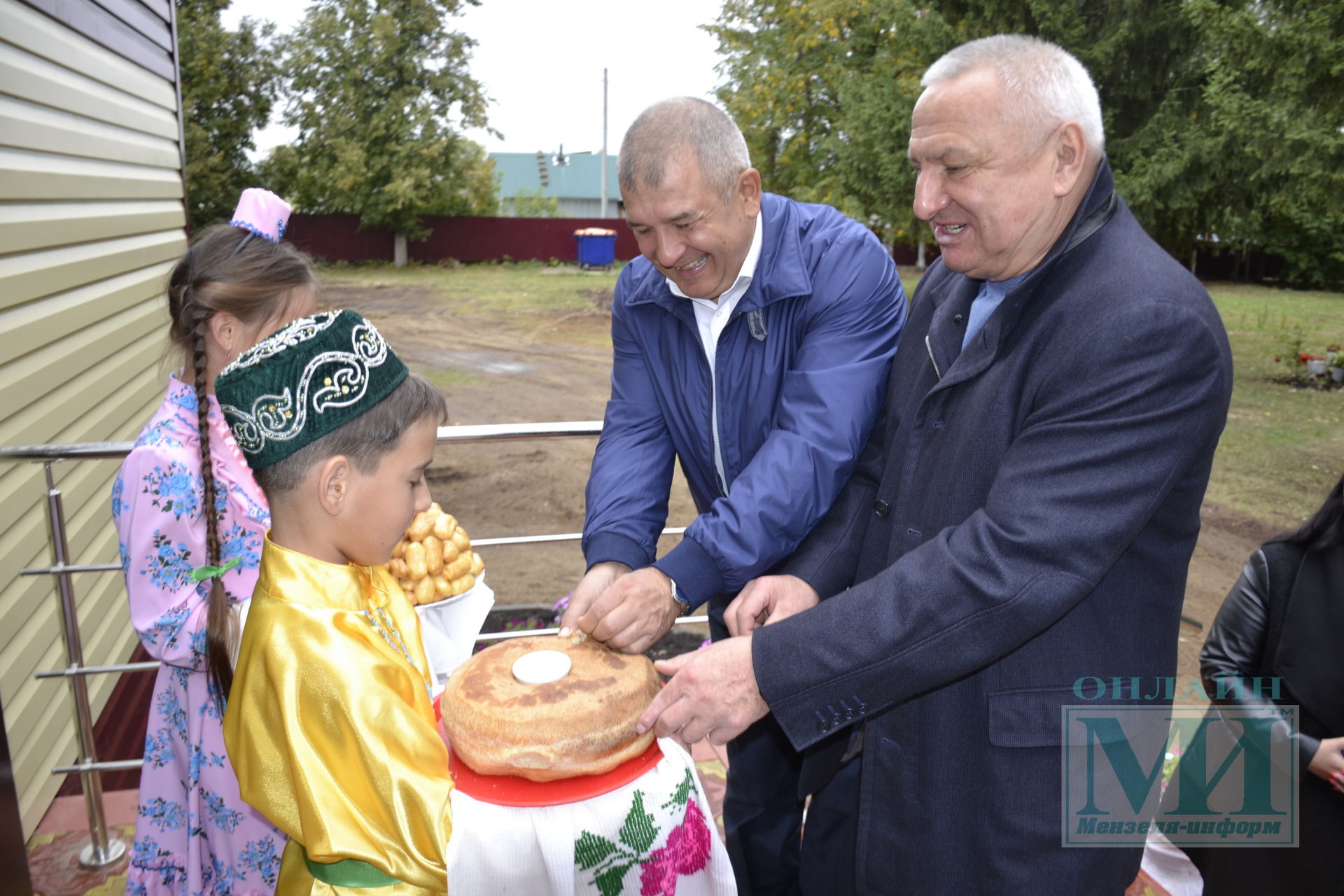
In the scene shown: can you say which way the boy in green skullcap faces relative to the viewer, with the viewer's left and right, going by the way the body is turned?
facing to the right of the viewer

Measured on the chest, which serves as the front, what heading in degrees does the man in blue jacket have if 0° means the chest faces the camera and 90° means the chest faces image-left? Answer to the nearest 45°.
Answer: approximately 45°

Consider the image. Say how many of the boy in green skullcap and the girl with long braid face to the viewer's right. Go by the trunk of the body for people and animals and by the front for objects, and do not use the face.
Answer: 2

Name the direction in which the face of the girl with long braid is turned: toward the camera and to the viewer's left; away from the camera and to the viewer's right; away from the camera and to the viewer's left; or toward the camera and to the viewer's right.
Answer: away from the camera and to the viewer's right

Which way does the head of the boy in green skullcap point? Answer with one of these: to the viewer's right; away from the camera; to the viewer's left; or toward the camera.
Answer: to the viewer's right

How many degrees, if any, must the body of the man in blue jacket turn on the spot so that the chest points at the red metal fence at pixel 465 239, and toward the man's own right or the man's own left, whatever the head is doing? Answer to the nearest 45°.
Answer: approximately 135° to the man's own right

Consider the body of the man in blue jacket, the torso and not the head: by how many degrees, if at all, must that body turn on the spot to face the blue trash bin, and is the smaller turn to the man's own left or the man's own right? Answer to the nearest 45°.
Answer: approximately 135° to the man's own right

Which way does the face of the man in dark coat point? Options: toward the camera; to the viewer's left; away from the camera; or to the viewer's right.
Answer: to the viewer's left

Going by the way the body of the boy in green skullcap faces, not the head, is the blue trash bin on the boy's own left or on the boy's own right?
on the boy's own left

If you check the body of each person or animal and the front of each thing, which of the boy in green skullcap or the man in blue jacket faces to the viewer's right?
the boy in green skullcap

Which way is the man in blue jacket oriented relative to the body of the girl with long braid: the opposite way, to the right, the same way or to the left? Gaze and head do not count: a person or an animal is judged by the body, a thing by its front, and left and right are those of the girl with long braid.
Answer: the opposite way

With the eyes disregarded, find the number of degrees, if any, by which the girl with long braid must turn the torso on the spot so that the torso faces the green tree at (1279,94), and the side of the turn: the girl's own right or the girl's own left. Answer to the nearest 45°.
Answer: approximately 45° to the girl's own left

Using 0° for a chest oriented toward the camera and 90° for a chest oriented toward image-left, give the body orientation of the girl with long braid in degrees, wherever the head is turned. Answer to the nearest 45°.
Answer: approximately 270°

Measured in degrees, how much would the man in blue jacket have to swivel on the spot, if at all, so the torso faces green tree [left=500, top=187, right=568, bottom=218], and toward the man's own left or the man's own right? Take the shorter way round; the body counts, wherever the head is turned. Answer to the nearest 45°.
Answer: approximately 135° to the man's own right
